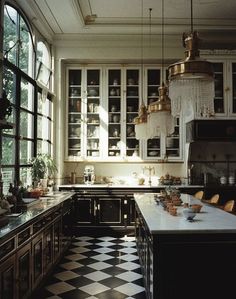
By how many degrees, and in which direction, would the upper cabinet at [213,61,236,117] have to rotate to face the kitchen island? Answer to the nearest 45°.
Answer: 0° — it already faces it

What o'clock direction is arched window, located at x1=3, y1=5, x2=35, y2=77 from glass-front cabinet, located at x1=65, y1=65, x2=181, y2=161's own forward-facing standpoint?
The arched window is roughly at 1 o'clock from the glass-front cabinet.

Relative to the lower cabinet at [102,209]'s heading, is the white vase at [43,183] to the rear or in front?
in front

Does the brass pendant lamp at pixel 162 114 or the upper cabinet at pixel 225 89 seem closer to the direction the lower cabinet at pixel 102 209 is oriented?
the brass pendant lamp

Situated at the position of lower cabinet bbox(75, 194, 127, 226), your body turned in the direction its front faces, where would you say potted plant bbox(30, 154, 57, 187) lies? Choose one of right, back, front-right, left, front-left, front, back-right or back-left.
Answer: front-right

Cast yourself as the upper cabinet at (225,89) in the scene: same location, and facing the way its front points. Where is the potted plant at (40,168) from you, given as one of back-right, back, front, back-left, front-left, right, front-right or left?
front-right

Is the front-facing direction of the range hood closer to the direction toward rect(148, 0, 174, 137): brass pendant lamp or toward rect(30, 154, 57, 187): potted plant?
the brass pendant lamp

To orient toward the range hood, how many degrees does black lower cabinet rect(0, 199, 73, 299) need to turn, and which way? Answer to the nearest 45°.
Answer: approximately 45° to its left

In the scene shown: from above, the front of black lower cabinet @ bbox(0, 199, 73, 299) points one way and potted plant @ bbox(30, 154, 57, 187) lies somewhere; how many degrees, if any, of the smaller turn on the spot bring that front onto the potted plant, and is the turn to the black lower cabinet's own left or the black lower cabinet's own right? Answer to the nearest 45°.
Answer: approximately 90° to the black lower cabinet's own left

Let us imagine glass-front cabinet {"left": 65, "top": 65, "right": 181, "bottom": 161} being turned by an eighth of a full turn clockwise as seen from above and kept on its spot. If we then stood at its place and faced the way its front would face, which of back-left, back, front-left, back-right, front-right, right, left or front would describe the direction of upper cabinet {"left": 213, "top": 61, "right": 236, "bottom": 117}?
back-left
